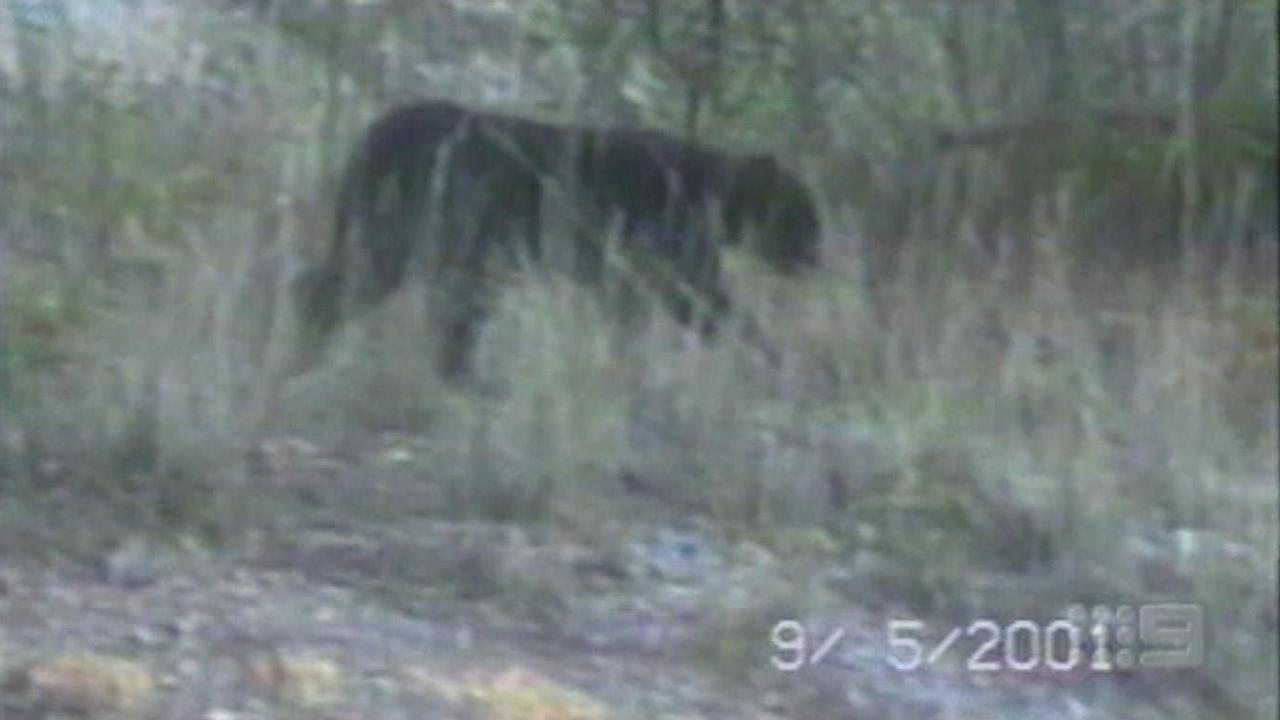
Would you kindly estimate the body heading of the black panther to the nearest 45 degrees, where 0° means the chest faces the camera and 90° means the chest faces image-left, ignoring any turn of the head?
approximately 270°
